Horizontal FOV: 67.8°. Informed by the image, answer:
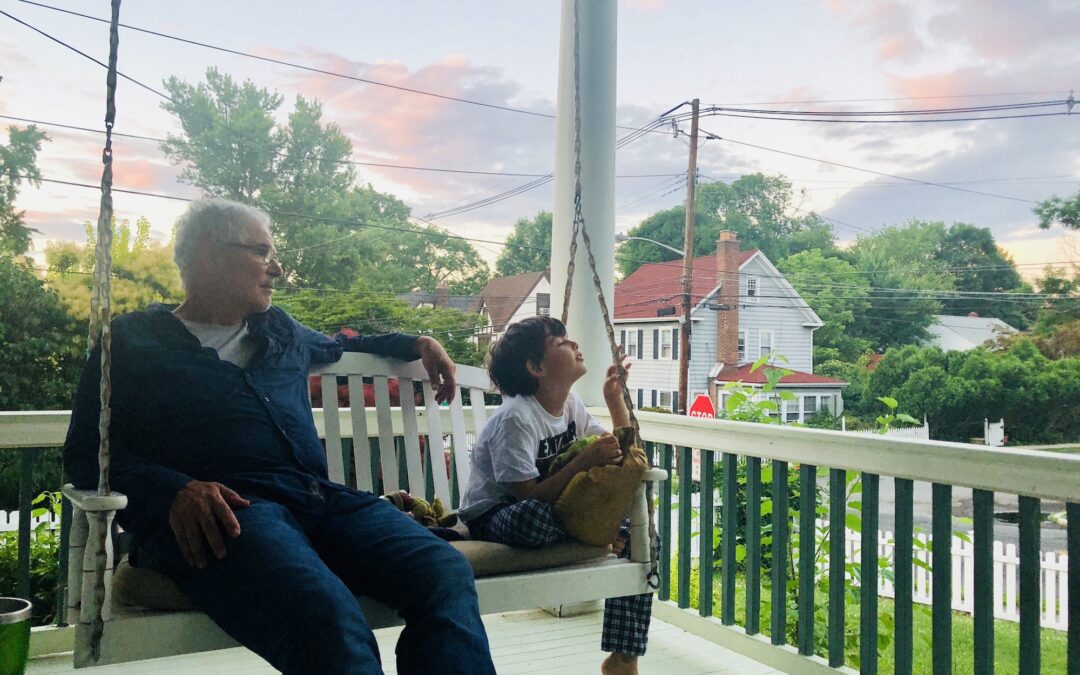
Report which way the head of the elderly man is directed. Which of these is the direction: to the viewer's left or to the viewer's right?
to the viewer's right

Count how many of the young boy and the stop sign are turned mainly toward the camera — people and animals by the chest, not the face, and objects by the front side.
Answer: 1

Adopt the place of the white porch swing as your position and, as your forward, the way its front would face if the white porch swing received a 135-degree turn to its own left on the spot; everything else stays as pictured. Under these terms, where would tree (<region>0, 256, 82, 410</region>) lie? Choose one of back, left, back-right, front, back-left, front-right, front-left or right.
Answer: front-left

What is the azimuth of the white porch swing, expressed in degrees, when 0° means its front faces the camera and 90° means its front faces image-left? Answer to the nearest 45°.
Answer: approximately 315°

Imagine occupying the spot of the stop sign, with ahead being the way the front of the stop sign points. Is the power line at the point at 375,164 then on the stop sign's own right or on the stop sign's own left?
on the stop sign's own right

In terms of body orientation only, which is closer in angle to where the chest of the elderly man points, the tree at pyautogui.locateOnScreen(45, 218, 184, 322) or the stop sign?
the stop sign

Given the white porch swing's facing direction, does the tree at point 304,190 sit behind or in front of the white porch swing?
behind

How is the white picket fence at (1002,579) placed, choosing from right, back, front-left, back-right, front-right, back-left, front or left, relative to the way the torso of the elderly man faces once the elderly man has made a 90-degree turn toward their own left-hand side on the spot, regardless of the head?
front-right

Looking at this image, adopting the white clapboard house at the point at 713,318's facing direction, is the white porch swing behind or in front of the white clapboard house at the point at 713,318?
in front

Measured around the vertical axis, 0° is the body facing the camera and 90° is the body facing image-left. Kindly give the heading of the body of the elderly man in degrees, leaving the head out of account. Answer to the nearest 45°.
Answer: approximately 315°

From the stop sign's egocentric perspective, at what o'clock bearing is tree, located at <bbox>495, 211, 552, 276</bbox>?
The tree is roughly at 4 o'clock from the stop sign.

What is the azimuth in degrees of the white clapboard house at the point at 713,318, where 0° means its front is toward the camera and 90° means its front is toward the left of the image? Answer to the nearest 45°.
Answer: approximately 45°

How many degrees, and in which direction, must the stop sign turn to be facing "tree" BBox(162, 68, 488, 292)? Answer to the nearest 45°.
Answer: approximately 90° to its right
